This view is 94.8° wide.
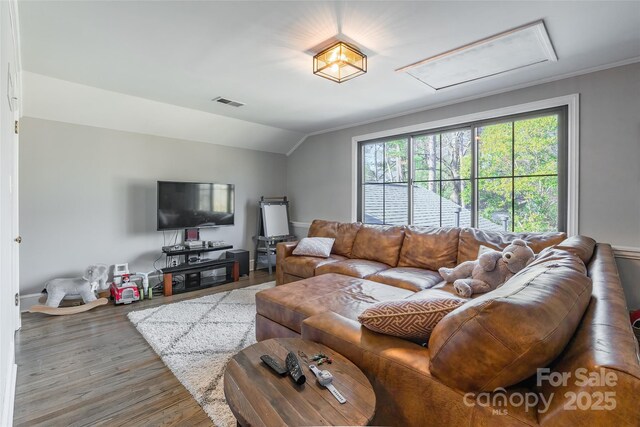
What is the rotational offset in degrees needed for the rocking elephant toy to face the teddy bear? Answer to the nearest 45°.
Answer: approximately 45° to its right

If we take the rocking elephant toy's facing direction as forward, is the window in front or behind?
in front

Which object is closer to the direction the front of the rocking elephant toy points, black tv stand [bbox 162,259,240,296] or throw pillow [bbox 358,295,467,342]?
the black tv stand

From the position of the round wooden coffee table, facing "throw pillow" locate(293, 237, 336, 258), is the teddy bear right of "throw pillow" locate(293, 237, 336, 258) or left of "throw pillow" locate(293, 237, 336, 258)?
right

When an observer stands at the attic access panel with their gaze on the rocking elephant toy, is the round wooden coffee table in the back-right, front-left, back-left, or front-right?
front-left

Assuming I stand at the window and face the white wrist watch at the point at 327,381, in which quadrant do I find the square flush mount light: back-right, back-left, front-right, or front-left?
front-right

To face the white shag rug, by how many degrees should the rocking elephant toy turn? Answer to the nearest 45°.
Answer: approximately 45° to its right

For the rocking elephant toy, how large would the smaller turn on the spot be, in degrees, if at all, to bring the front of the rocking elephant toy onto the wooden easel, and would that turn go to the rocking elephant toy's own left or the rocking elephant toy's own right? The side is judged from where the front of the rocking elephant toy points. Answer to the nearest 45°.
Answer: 0° — it already faces it

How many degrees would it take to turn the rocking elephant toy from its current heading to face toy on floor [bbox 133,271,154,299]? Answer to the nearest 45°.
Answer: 0° — it already faces it

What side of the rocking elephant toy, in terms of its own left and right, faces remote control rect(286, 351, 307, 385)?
right

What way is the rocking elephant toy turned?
to the viewer's right

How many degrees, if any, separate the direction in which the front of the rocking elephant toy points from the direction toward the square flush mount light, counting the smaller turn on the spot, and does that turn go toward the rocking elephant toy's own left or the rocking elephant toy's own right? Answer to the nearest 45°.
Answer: approximately 45° to the rocking elephant toy's own right
